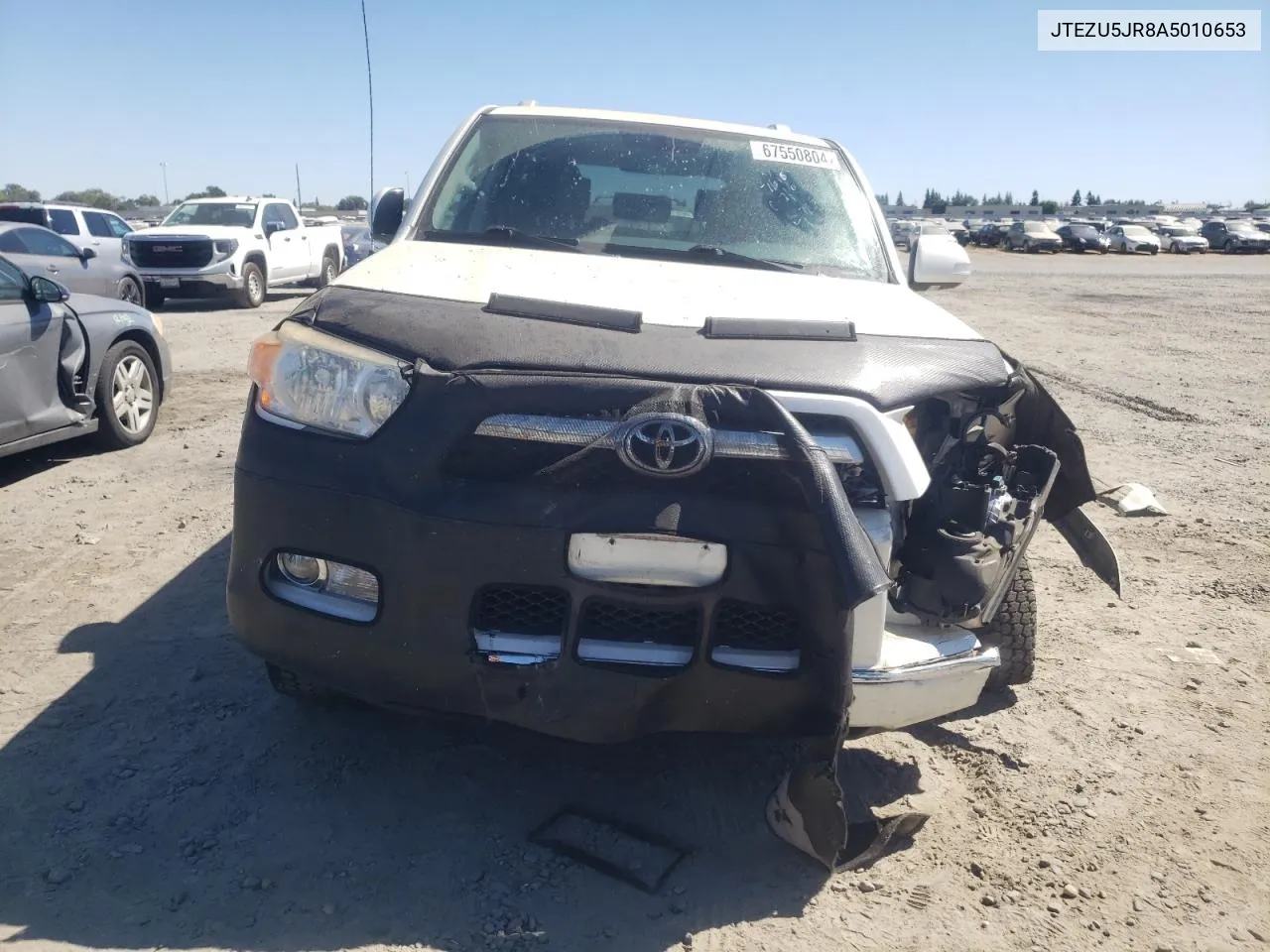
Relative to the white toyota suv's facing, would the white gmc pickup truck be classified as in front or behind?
behind

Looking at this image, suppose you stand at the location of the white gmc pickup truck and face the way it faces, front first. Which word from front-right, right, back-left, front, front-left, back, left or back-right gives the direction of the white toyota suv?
front-left

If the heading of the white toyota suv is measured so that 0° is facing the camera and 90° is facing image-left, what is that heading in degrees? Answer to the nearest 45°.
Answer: approximately 0°

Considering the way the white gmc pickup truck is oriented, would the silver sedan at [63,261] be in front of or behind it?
in front

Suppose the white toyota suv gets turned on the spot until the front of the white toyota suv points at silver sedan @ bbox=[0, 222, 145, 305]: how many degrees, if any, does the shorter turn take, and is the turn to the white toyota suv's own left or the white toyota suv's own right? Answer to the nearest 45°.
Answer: approximately 135° to the white toyota suv's own right

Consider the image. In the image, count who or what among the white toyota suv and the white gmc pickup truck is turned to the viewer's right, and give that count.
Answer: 0

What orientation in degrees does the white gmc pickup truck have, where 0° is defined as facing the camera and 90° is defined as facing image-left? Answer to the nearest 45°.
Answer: approximately 45°
